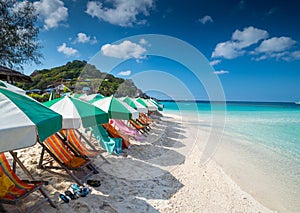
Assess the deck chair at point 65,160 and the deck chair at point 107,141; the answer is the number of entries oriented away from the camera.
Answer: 0

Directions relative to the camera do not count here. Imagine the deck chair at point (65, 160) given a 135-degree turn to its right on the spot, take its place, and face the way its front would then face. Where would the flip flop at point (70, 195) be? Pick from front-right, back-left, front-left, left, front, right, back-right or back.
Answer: left

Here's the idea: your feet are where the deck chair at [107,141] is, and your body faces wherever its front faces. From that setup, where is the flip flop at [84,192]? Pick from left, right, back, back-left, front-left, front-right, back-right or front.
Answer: right

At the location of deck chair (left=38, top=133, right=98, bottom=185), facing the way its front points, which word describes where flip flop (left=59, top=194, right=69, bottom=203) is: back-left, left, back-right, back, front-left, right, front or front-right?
front-right

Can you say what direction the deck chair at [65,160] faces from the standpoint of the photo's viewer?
facing the viewer and to the right of the viewer

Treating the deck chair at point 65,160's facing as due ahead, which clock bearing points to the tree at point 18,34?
The tree is roughly at 7 o'clock from the deck chair.

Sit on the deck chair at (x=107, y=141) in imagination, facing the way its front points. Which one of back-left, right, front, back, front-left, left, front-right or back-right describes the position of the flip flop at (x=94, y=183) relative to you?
right

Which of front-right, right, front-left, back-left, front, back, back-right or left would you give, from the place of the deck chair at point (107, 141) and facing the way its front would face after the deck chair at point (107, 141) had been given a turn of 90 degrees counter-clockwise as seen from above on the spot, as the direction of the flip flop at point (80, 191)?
back

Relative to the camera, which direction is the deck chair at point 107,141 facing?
to the viewer's right

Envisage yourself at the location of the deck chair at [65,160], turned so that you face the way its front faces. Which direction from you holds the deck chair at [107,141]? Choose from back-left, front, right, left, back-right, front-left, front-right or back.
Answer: left

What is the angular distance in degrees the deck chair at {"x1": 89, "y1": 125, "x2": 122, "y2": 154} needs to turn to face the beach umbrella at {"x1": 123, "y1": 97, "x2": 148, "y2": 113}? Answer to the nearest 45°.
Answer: approximately 45° to its left

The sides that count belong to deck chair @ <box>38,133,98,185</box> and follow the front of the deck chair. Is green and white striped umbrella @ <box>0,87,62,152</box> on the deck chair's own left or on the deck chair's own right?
on the deck chair's own right
